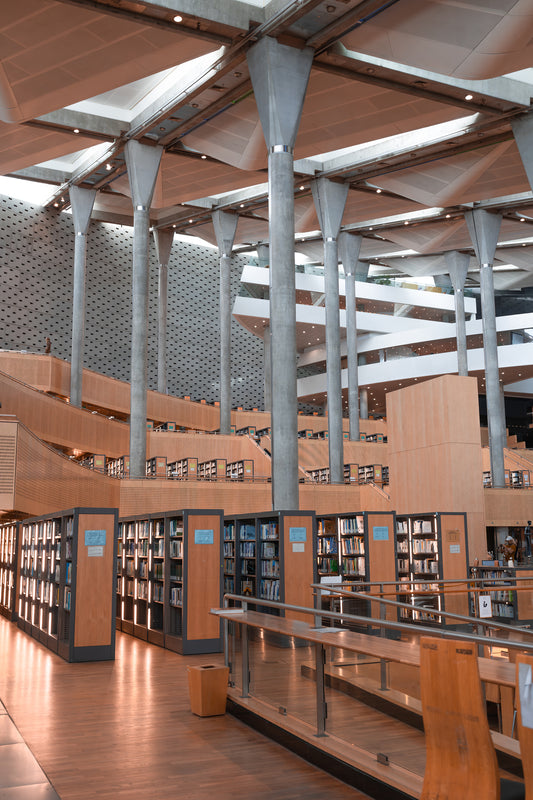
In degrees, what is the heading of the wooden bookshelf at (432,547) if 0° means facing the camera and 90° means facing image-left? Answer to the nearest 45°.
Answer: approximately 45°

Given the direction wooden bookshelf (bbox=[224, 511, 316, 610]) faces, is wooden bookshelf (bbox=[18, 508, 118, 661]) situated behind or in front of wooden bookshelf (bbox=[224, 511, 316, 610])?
in front

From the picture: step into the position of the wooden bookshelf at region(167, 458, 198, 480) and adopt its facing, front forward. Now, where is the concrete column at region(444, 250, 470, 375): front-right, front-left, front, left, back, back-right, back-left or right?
back

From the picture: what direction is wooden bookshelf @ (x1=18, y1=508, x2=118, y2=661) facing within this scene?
to the viewer's left

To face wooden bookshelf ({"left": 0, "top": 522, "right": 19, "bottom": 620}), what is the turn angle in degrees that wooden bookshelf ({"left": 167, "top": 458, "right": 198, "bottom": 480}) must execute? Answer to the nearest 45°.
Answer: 0° — it already faces it

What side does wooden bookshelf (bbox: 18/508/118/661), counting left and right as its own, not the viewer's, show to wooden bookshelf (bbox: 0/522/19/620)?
right

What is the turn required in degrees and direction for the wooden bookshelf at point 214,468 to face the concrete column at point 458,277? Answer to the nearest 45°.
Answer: approximately 180°
